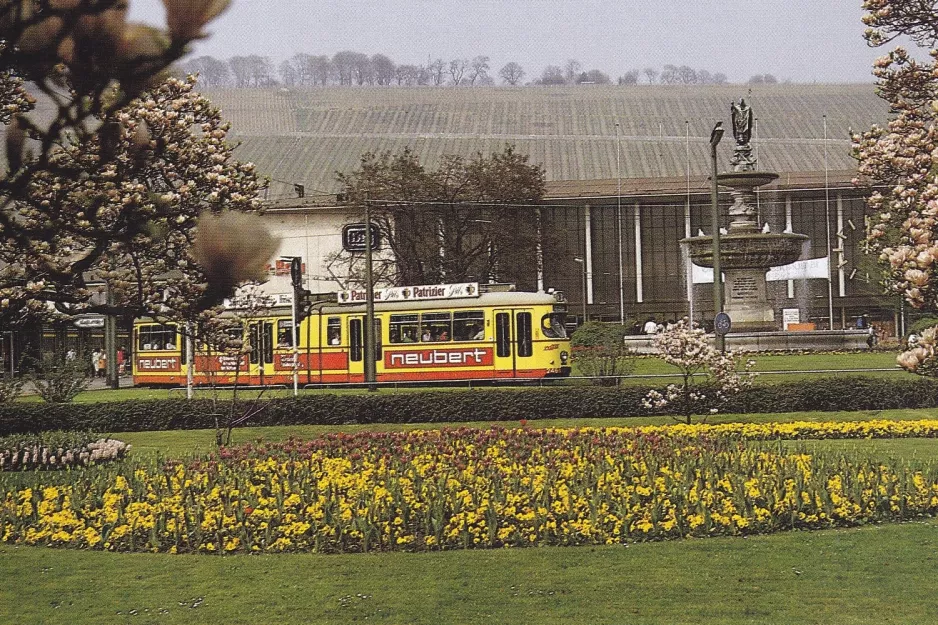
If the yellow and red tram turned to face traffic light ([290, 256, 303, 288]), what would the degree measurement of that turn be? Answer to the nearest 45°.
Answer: approximately 135° to its right

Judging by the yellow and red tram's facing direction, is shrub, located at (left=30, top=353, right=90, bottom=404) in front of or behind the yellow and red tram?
behind

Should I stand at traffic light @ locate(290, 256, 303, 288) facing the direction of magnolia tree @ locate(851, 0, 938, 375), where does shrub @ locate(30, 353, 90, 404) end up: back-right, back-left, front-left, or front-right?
back-right

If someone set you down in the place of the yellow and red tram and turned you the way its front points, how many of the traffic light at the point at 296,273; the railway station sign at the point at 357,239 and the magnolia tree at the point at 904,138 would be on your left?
1

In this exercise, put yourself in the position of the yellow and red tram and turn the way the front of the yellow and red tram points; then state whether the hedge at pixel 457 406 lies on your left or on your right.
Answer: on your right

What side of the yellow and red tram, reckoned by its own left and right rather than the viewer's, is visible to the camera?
right

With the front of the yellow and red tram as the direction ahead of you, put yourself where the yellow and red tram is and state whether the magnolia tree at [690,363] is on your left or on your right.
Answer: on your right

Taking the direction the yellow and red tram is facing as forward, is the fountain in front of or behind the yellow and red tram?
in front
